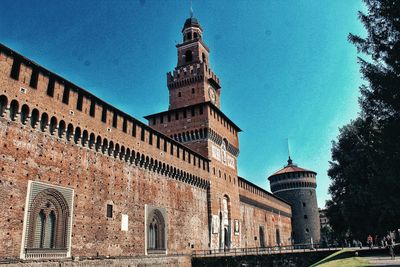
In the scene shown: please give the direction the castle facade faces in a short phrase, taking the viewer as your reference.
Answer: facing the viewer and to the right of the viewer
